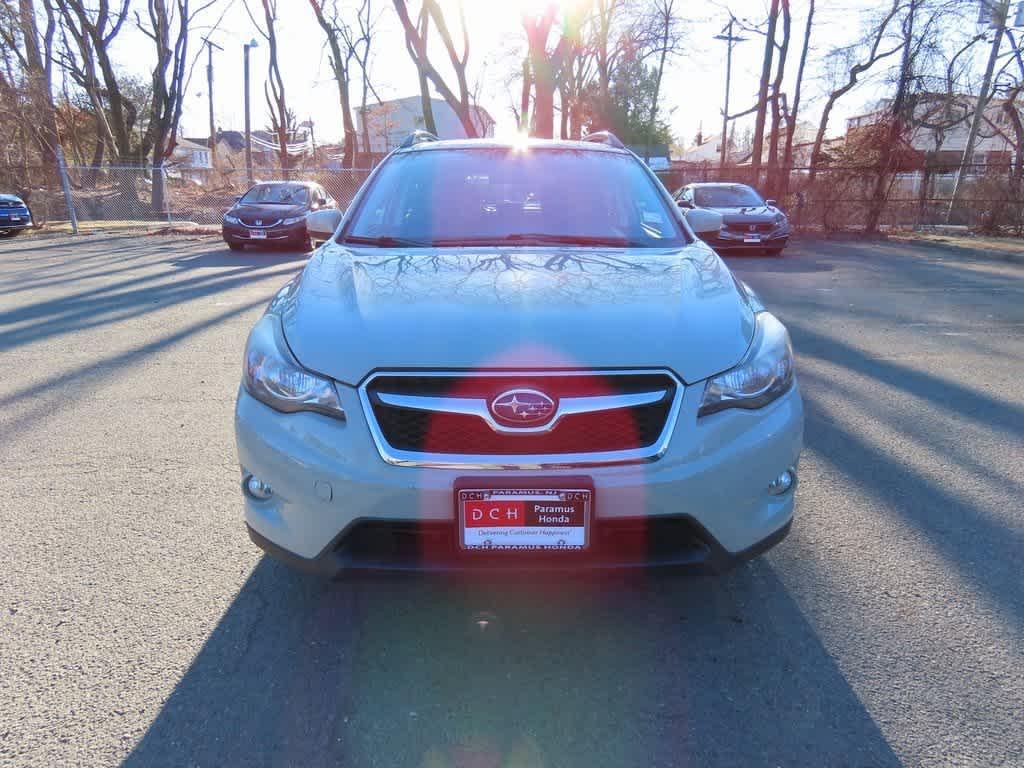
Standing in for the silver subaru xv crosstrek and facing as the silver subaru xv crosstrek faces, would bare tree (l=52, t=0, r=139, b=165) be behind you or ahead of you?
behind

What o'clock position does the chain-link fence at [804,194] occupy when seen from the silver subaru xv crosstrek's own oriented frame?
The chain-link fence is roughly at 7 o'clock from the silver subaru xv crosstrek.

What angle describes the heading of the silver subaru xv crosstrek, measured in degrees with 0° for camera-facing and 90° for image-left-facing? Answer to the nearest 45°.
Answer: approximately 0°

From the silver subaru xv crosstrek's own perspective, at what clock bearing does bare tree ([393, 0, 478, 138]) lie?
The bare tree is roughly at 6 o'clock from the silver subaru xv crosstrek.

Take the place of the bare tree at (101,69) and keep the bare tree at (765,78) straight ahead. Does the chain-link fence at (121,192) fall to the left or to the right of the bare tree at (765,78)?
right

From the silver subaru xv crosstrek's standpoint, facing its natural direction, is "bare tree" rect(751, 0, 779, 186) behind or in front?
behind

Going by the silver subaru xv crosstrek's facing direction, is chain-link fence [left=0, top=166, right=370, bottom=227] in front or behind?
behind

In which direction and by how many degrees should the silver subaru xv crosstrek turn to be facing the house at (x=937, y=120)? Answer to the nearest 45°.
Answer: approximately 135° to its left

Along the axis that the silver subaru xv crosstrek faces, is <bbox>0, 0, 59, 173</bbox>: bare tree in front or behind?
behind
